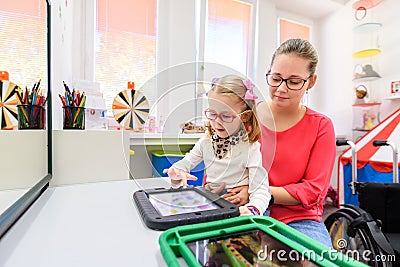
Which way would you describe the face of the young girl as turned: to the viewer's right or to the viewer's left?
to the viewer's left

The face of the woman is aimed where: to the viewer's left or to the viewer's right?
to the viewer's left

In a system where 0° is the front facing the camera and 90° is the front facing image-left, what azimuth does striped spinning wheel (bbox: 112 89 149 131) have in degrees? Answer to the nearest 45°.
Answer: approximately 0°

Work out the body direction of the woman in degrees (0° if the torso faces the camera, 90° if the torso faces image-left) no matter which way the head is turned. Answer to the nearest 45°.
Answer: approximately 45°

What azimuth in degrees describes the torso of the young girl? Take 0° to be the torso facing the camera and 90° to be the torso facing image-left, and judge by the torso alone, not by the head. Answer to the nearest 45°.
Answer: approximately 45°

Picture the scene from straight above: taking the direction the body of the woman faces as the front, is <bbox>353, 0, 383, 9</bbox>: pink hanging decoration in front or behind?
behind

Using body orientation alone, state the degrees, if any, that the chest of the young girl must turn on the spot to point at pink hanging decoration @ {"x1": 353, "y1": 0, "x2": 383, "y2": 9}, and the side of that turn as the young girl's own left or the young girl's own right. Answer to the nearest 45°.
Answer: approximately 180°
